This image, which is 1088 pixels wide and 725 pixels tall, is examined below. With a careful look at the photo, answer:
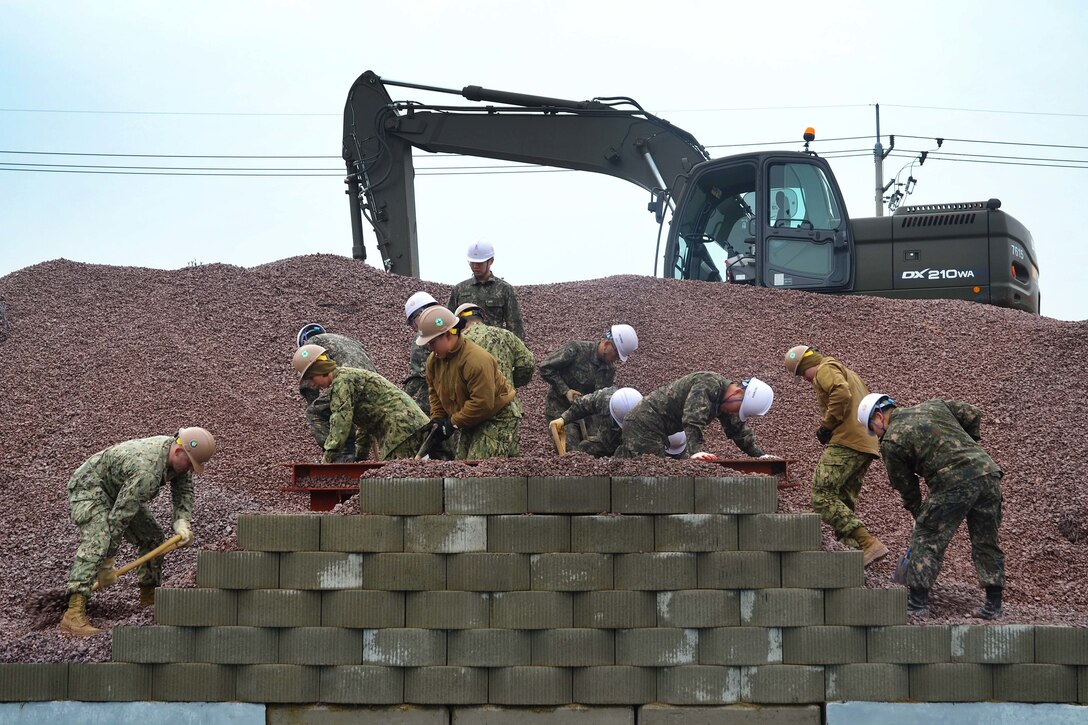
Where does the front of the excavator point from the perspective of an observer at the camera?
facing to the left of the viewer

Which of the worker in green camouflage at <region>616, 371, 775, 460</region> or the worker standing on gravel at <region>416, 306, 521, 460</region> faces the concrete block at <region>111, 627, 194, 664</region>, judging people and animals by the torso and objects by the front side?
the worker standing on gravel

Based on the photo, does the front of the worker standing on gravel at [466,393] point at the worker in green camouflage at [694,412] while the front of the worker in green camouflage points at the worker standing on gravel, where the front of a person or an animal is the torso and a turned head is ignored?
no

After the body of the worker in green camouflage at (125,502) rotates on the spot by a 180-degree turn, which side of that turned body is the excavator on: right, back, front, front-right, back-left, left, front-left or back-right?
back-right

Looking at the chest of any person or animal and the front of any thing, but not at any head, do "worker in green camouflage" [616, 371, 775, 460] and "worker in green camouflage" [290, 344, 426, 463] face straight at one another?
no

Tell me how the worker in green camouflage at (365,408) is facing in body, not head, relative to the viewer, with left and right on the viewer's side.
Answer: facing to the left of the viewer

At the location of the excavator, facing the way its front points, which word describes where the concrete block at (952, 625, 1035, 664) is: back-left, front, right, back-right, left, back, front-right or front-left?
left

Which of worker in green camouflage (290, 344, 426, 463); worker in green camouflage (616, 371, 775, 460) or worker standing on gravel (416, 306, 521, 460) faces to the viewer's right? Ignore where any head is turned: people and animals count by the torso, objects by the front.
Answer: worker in green camouflage (616, 371, 775, 460)

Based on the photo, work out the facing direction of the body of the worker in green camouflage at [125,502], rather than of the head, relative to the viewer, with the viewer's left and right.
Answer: facing to the right of the viewer

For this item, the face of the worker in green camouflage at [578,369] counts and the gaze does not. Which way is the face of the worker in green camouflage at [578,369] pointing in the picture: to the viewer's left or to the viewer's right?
to the viewer's right

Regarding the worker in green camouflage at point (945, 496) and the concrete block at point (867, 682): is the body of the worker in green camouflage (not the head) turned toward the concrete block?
no

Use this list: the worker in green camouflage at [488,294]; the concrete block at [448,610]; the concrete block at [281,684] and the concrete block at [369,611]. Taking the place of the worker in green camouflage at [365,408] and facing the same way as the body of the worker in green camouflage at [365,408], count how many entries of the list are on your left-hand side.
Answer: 3

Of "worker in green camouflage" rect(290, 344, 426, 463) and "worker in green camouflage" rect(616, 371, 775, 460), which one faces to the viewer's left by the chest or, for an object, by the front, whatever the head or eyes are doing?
"worker in green camouflage" rect(290, 344, 426, 463)

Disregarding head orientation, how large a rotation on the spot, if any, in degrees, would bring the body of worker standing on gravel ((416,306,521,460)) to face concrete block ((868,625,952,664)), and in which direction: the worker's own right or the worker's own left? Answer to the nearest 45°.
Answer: approximately 90° to the worker's own left

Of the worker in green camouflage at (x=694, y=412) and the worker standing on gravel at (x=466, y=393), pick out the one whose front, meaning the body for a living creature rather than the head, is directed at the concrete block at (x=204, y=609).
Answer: the worker standing on gravel

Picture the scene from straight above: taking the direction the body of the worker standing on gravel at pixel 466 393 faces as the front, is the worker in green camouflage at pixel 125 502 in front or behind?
in front

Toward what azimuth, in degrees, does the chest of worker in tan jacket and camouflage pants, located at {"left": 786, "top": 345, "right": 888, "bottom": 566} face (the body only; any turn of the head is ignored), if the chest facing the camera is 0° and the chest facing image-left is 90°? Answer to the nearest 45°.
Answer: approximately 90°

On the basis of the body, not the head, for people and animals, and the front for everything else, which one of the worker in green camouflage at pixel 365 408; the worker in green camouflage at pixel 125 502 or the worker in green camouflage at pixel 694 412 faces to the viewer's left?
the worker in green camouflage at pixel 365 408

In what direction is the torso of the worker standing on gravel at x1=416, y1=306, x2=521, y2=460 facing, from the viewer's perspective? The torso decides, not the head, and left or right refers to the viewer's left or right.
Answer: facing the viewer and to the left of the viewer

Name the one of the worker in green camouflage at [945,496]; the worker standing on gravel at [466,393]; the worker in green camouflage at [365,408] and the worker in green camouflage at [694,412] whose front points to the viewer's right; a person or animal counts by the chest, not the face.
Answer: the worker in green camouflage at [694,412]
